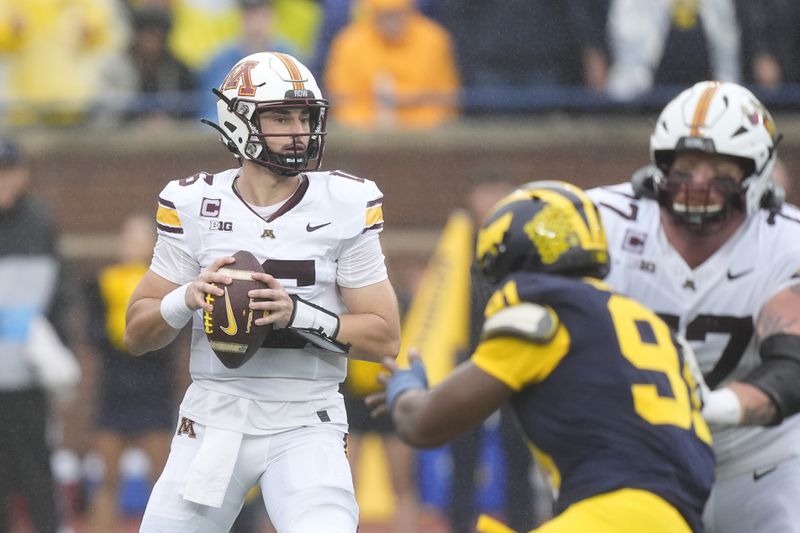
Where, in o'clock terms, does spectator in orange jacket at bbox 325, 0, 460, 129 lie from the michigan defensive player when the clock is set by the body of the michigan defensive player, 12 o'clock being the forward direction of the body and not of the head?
The spectator in orange jacket is roughly at 1 o'clock from the michigan defensive player.

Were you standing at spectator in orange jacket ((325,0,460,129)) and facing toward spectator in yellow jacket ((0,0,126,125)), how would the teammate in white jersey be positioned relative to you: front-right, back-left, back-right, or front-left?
back-left

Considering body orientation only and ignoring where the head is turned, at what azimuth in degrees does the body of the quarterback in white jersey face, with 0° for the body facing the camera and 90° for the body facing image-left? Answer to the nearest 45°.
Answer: approximately 0°

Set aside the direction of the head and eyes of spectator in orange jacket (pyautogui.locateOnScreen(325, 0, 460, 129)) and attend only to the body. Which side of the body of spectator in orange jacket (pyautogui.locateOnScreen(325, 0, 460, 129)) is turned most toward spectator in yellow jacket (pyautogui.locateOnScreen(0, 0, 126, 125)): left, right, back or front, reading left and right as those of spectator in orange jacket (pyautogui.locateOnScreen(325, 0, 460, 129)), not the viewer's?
right

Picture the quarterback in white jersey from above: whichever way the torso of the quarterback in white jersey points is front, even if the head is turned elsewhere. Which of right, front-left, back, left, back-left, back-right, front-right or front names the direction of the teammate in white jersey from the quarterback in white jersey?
left

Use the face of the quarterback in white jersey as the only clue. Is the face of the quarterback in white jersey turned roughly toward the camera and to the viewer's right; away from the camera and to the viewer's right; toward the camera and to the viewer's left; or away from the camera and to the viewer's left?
toward the camera and to the viewer's right

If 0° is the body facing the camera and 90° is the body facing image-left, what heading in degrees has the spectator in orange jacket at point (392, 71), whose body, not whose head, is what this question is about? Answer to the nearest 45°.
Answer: approximately 0°

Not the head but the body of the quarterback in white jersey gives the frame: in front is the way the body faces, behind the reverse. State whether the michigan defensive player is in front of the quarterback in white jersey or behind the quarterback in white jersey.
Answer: in front

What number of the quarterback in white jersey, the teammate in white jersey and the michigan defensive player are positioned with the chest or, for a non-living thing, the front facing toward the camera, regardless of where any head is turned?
2

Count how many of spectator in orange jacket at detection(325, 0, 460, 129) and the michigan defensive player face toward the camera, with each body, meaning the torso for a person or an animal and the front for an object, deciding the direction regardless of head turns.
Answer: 1

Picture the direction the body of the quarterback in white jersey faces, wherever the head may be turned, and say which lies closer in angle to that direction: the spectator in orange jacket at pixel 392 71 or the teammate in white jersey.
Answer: the teammate in white jersey
